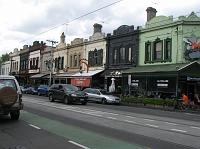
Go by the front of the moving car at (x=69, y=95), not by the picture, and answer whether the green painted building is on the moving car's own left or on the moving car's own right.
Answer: on the moving car's own left

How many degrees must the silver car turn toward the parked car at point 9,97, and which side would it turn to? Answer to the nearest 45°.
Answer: approximately 45° to its right

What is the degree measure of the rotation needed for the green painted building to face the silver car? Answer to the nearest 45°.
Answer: approximately 45° to its right

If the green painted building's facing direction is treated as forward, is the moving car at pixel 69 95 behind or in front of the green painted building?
in front

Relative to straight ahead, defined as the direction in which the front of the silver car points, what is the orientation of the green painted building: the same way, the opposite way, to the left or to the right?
to the right

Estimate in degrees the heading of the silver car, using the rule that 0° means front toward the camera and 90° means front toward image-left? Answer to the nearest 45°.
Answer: approximately 315°

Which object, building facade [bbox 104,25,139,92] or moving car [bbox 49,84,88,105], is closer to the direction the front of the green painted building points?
the moving car

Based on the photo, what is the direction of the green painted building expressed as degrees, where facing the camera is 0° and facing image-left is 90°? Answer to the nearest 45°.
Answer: approximately 45°

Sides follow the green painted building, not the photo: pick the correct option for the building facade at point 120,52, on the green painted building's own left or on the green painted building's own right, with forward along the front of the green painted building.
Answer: on the green painted building's own right

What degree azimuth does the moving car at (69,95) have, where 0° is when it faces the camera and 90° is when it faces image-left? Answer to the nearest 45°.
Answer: approximately 315°

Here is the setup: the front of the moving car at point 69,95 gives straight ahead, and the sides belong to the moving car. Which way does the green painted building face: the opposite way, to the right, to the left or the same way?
to the right
